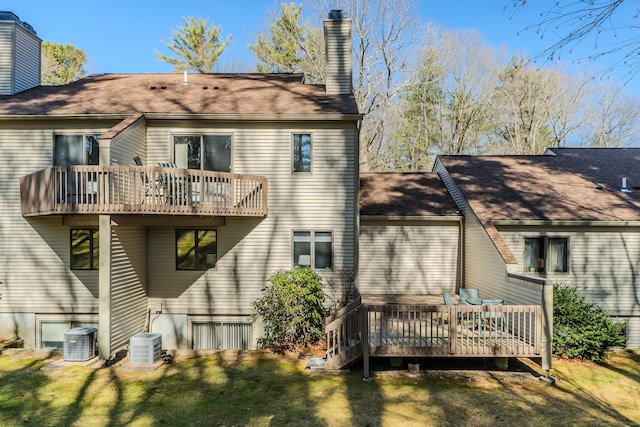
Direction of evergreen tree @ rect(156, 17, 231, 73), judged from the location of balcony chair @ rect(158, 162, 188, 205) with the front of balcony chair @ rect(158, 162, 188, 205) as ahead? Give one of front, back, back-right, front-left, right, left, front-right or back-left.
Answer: back-left

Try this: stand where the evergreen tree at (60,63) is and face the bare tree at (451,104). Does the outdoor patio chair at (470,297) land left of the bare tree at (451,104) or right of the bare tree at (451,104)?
right

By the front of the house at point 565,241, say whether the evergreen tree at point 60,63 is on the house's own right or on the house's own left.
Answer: on the house's own left

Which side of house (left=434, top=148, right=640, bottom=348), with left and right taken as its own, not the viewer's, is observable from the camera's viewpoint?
back

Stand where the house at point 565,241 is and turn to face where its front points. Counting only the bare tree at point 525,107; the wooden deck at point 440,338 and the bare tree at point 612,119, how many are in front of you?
2

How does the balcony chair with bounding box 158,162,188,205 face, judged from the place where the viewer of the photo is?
facing the viewer and to the right of the viewer

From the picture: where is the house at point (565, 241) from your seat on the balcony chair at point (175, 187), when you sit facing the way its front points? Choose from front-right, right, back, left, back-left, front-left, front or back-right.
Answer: front-left

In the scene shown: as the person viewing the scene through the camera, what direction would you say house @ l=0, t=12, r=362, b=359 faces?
facing away from the viewer

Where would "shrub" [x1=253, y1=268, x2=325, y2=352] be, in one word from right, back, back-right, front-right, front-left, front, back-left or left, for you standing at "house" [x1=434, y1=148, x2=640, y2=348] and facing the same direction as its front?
back-left
